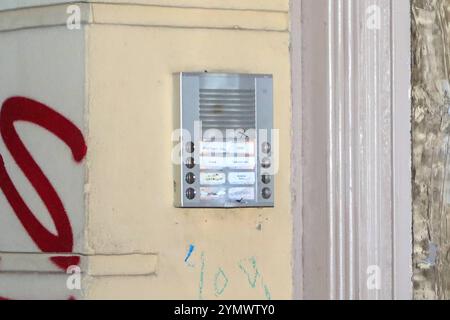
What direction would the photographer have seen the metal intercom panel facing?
facing the viewer
